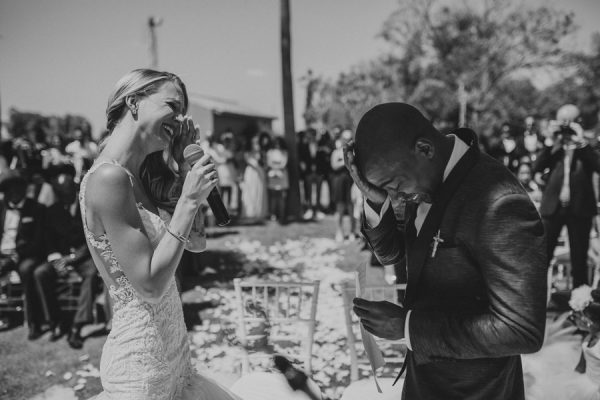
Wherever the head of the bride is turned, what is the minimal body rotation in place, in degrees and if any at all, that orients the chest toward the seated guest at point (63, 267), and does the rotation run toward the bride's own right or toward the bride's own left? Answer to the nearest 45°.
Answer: approximately 90° to the bride's own left

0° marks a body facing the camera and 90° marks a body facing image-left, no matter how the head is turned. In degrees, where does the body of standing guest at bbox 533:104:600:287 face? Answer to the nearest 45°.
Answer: approximately 0°

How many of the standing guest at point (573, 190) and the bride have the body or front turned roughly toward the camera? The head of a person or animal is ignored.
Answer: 1

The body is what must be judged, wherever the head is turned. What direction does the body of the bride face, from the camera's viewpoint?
to the viewer's right

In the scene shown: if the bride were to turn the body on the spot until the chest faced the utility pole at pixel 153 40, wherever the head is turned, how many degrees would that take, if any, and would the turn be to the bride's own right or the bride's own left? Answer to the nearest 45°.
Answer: approximately 90° to the bride's own left

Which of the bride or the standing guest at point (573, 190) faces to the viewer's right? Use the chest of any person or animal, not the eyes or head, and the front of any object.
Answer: the bride

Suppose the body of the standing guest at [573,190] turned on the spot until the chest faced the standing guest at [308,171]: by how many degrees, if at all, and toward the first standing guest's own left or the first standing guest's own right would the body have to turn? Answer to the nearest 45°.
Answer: approximately 135° to the first standing guest's own right
